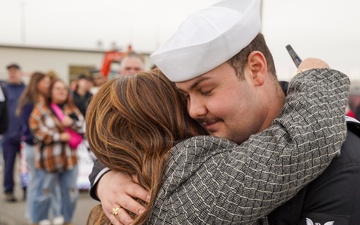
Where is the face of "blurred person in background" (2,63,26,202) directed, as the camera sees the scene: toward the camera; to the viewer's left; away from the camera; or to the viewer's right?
toward the camera

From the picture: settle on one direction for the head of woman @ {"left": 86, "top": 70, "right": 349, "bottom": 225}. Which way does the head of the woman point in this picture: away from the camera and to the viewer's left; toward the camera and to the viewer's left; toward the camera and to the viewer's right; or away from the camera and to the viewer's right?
away from the camera and to the viewer's right

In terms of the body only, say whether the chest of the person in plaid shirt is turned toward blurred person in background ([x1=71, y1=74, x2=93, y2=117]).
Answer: no

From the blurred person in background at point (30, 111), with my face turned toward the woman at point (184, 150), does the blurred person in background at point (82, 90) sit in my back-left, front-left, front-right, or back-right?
back-left

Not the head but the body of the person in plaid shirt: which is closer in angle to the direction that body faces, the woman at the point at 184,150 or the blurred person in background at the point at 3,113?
the woman

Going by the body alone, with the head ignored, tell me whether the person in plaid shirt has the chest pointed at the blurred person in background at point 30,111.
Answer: no

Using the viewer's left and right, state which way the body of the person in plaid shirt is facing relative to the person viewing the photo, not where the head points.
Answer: facing the viewer and to the right of the viewer

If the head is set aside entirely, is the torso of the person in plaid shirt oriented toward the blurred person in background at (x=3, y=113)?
no

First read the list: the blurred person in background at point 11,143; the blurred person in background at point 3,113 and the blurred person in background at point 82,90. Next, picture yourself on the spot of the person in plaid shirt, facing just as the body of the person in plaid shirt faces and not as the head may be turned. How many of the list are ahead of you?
0

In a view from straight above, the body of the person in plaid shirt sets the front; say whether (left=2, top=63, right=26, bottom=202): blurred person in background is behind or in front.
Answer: behind
